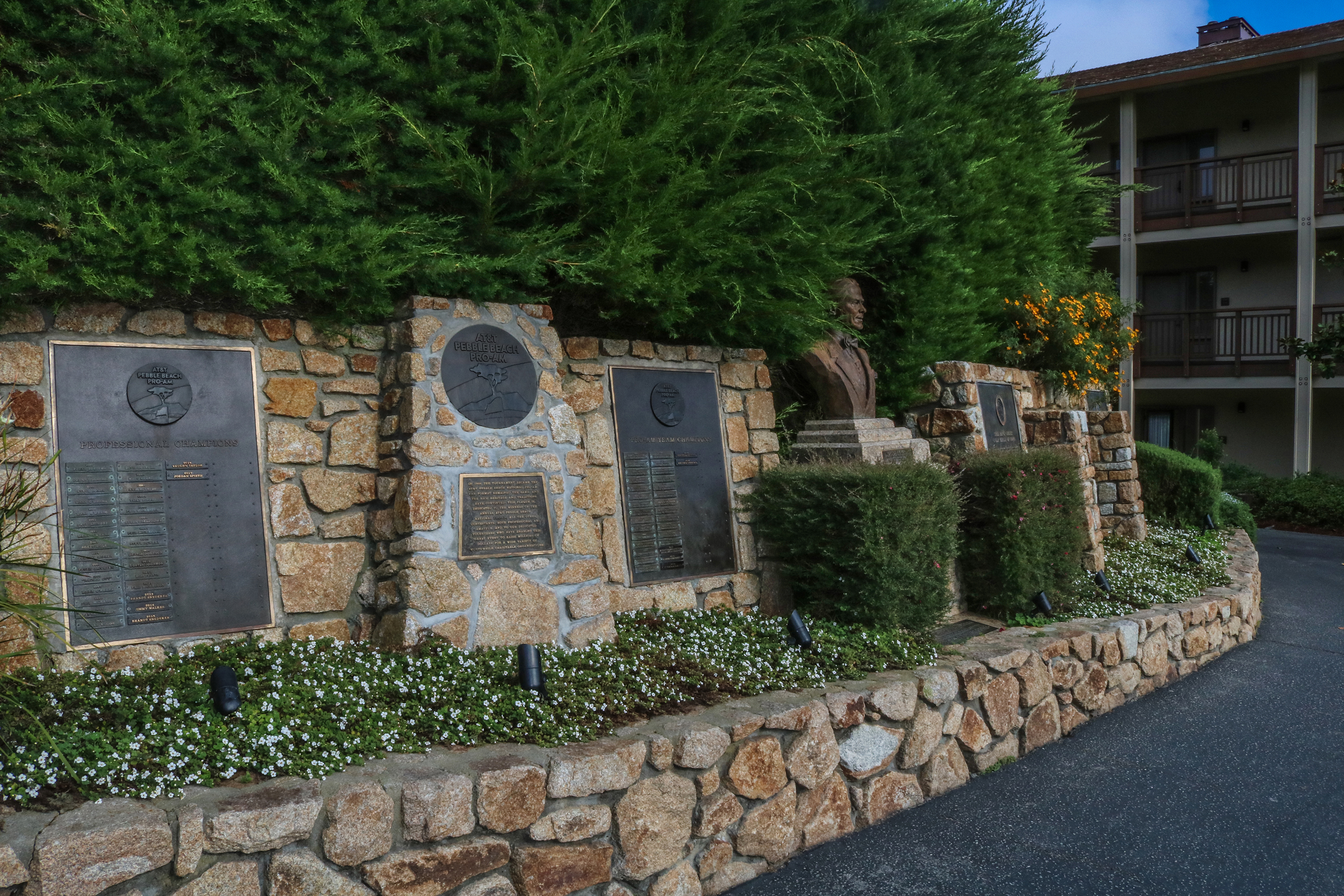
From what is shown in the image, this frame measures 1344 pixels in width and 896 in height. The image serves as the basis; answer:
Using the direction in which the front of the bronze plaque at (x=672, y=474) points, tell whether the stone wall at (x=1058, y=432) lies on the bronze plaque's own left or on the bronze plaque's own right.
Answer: on the bronze plaque's own left

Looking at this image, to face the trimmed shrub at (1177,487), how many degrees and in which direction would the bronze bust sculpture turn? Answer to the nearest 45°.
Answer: approximately 90° to its left

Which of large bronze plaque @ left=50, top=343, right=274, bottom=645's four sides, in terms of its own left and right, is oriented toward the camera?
front

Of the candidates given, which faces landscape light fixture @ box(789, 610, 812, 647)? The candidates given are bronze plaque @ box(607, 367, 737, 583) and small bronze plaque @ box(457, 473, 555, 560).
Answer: the bronze plaque

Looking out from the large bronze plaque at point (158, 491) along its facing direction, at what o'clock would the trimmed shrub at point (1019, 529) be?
The trimmed shrub is roughly at 9 o'clock from the large bronze plaque.

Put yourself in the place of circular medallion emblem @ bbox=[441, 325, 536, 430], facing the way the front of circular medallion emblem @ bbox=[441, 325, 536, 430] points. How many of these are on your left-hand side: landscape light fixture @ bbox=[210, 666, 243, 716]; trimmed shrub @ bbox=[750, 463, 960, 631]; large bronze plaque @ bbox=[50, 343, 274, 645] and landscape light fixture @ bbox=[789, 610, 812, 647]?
2

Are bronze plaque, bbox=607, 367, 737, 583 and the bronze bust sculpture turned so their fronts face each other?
no

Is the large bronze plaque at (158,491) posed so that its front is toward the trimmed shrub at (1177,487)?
no

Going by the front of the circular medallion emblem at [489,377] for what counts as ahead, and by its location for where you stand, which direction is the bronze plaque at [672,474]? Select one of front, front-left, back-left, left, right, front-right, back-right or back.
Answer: back-left

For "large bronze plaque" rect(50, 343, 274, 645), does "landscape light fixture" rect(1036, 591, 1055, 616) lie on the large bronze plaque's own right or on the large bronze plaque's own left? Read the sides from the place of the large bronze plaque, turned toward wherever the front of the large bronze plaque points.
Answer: on the large bronze plaque's own left

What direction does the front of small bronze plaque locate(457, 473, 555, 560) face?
toward the camera

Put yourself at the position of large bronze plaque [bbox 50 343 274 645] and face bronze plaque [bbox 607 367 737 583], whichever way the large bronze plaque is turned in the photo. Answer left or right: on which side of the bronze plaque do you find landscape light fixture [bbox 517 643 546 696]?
right

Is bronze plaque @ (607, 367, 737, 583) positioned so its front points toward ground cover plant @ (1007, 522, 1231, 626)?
no

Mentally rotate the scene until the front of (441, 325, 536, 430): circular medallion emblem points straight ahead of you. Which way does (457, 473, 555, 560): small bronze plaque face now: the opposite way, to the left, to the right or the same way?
the same way

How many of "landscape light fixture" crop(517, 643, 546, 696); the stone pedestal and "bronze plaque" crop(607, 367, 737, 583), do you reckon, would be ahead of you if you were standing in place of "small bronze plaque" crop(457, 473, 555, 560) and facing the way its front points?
1

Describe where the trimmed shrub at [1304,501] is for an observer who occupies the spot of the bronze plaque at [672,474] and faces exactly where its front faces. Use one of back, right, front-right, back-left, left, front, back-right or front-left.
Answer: left

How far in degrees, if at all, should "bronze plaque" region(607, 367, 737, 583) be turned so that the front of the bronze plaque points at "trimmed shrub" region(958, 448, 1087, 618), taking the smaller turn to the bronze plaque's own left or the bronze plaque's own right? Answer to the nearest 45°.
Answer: approximately 45° to the bronze plaque's own left

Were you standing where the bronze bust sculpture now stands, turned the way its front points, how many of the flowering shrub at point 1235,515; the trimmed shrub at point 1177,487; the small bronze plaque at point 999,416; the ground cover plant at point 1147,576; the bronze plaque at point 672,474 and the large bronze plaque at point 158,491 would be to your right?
2

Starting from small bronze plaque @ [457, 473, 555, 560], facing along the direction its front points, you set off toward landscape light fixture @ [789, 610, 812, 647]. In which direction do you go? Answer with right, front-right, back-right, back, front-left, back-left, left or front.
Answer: left

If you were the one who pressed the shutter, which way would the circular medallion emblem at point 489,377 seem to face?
facing the viewer

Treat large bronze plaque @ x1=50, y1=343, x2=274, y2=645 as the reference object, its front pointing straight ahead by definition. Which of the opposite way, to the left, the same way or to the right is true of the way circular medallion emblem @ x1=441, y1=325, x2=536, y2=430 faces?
the same way
